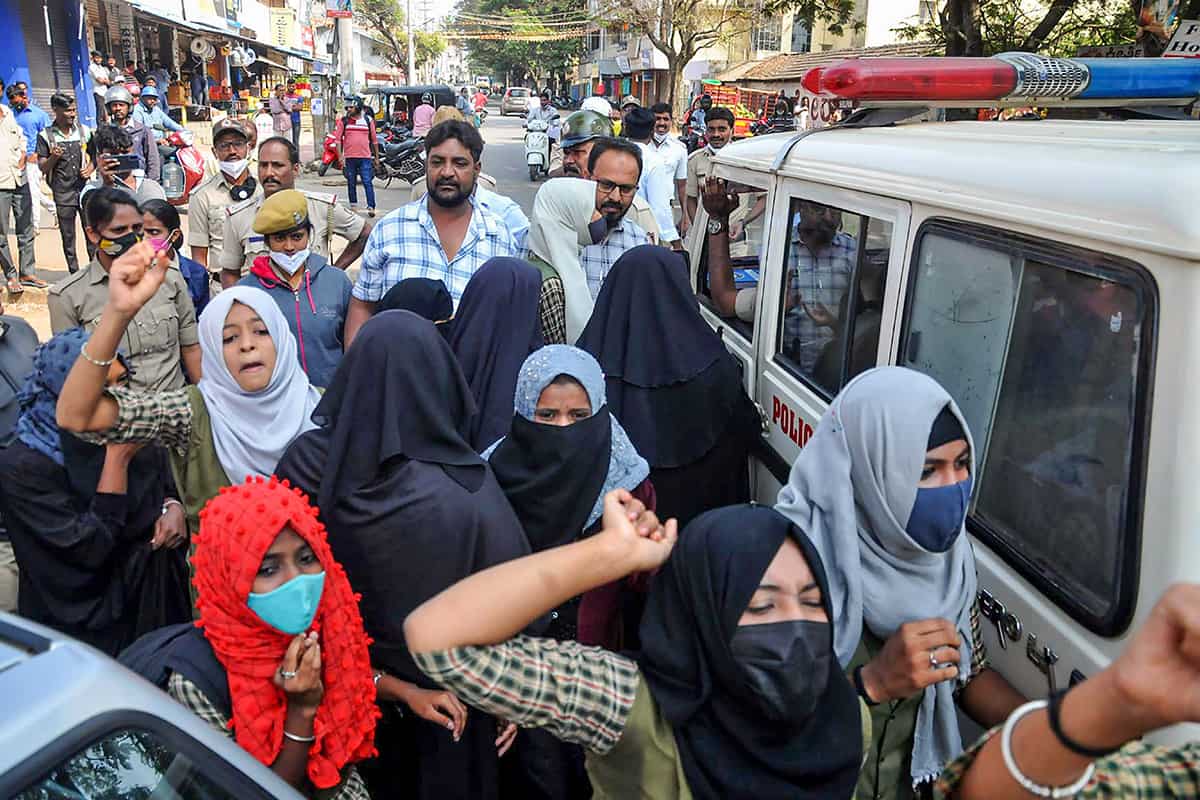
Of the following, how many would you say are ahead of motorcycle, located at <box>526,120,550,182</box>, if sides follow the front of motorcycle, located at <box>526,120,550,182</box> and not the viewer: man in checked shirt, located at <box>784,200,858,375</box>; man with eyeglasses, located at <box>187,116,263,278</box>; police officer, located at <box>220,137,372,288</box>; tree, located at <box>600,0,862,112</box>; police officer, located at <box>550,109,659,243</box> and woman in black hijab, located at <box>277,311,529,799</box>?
5

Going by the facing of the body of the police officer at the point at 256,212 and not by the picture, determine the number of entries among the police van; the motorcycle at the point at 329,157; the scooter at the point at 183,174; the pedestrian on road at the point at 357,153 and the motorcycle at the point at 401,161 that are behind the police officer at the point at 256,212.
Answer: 4

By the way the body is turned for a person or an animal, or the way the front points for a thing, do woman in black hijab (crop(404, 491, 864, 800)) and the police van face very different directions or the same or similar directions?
very different directions

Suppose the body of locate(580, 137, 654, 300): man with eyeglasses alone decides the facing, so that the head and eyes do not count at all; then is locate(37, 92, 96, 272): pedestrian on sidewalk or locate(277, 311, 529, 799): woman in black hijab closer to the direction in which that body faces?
the woman in black hijab

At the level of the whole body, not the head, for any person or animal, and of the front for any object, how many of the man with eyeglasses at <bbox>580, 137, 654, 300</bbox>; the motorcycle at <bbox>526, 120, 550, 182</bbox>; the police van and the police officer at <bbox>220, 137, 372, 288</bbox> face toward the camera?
3

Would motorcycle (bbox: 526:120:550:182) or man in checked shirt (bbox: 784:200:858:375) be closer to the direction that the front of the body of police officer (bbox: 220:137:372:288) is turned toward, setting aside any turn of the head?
the man in checked shirt

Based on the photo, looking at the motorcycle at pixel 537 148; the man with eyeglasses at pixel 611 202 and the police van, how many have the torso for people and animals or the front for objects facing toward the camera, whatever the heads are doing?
2

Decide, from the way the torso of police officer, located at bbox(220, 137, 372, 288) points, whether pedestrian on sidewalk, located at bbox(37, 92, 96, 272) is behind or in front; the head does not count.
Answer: behind
